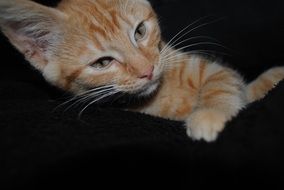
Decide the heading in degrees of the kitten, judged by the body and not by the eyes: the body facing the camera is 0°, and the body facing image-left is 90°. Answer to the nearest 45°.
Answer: approximately 45°
